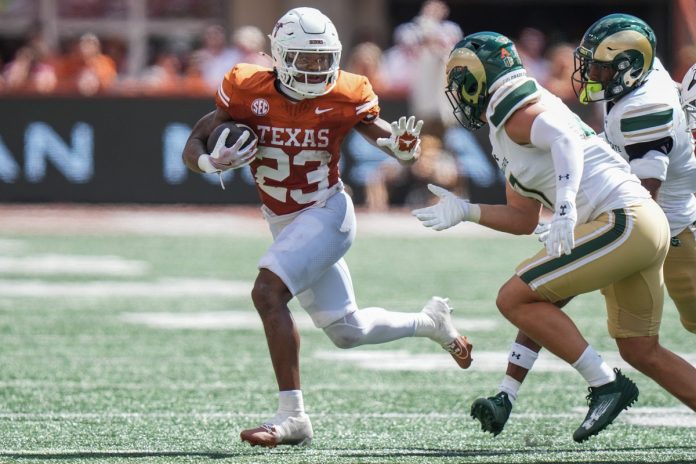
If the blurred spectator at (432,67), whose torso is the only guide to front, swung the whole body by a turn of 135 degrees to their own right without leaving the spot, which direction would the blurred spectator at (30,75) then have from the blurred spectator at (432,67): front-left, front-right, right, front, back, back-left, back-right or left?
front-left

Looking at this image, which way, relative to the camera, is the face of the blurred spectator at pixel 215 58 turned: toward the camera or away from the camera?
toward the camera

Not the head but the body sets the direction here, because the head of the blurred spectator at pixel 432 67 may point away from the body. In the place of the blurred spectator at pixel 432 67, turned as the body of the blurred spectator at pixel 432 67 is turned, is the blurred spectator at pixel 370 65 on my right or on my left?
on my right

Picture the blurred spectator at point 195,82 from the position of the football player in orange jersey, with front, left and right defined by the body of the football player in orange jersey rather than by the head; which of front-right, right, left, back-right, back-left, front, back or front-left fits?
back-right

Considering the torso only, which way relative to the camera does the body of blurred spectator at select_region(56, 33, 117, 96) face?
toward the camera

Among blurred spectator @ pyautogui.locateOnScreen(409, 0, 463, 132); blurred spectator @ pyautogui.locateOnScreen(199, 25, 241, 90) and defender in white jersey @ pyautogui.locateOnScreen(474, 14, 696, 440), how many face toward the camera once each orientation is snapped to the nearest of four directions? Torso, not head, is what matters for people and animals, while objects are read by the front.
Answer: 2

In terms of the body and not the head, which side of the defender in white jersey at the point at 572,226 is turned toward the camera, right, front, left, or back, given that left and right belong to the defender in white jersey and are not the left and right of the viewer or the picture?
left

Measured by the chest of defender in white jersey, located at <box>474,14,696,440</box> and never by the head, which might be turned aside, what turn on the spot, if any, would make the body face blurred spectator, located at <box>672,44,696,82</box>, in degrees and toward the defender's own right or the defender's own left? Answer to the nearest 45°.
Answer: approximately 90° to the defender's own right

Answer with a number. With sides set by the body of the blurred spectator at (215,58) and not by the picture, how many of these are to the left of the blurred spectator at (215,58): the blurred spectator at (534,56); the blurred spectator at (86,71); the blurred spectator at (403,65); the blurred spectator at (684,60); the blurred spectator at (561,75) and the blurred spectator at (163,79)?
4

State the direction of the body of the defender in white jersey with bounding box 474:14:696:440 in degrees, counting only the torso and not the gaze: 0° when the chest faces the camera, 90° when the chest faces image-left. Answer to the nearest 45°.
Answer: approximately 90°

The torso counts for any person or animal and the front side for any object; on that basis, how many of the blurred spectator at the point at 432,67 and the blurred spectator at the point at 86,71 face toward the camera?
2

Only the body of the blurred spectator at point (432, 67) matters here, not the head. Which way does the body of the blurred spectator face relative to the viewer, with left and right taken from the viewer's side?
facing the viewer

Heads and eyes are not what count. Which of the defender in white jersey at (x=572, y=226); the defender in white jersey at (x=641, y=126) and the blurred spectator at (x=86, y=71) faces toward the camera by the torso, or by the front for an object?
the blurred spectator

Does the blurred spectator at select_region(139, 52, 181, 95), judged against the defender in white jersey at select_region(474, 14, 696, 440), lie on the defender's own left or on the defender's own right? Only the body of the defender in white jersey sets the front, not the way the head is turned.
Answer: on the defender's own right

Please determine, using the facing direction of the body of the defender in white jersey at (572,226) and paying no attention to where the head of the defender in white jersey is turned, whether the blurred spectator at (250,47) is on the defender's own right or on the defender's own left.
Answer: on the defender's own right

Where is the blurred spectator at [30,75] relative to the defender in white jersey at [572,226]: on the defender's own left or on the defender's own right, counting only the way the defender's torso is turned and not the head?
on the defender's own right

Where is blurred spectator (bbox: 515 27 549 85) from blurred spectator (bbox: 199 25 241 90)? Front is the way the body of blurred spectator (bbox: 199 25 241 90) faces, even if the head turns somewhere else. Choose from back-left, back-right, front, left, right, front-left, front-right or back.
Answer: left
